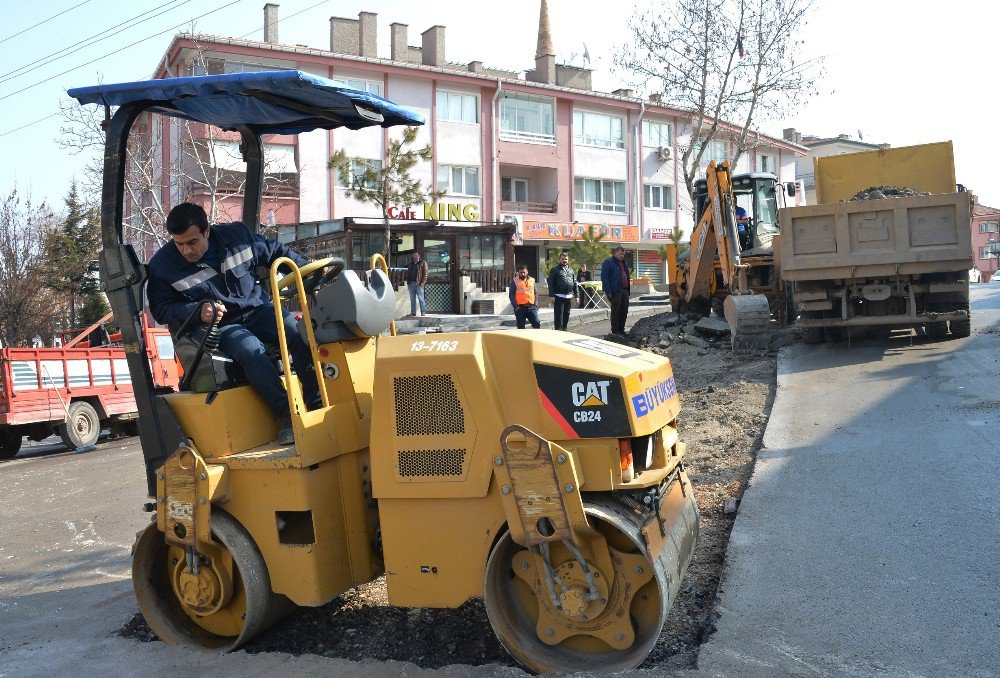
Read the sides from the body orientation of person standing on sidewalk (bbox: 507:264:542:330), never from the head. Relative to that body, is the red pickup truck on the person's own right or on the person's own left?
on the person's own right

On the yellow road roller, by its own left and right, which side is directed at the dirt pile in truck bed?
left

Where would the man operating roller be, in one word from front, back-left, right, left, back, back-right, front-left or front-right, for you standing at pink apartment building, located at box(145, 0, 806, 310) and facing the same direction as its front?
front-right

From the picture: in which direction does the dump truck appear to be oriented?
away from the camera

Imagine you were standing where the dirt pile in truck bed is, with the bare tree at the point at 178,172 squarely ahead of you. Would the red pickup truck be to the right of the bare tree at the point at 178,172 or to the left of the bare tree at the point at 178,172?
left

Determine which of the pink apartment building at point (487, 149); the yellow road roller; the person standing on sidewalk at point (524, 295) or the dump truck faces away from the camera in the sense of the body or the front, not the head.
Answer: the dump truck

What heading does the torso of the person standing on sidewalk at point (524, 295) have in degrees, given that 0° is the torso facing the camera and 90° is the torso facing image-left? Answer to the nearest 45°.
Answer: approximately 0°

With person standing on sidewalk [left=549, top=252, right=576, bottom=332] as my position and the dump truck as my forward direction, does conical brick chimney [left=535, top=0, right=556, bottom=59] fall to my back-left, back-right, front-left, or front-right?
back-left

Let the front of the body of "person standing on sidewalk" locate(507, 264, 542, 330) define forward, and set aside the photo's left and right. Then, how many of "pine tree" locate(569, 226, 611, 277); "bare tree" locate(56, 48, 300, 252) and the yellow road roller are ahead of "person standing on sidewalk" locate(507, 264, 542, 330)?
1

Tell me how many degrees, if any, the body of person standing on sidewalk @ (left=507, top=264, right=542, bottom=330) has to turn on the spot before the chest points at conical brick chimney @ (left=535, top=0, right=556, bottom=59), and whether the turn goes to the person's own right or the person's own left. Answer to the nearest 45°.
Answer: approximately 180°

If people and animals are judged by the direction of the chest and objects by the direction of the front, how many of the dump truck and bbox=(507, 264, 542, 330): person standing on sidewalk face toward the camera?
1
